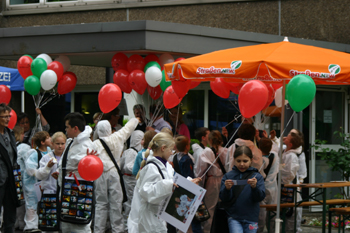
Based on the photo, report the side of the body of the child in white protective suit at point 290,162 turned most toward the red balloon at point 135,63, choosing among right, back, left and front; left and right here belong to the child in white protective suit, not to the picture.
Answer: front

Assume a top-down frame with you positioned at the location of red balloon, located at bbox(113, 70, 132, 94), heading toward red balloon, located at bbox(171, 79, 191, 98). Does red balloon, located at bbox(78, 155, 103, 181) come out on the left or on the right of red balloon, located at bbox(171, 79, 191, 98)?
right

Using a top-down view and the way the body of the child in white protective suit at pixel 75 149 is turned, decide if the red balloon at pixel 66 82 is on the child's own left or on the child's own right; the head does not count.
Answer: on the child's own right

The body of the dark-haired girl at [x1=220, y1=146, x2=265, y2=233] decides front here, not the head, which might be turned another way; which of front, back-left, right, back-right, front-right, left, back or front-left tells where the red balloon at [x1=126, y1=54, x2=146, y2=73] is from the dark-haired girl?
back-right

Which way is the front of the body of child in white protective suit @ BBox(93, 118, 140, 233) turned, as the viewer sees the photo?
away from the camera

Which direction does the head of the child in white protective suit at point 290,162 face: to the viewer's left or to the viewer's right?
to the viewer's left

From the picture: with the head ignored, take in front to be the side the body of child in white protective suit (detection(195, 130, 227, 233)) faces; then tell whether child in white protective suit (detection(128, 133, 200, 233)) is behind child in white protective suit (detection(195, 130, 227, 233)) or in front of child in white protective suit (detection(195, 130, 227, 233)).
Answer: behind

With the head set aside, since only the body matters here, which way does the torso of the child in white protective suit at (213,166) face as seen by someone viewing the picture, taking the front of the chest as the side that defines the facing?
away from the camera

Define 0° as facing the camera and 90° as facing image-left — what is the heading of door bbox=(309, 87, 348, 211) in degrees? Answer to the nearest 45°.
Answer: approximately 0°
